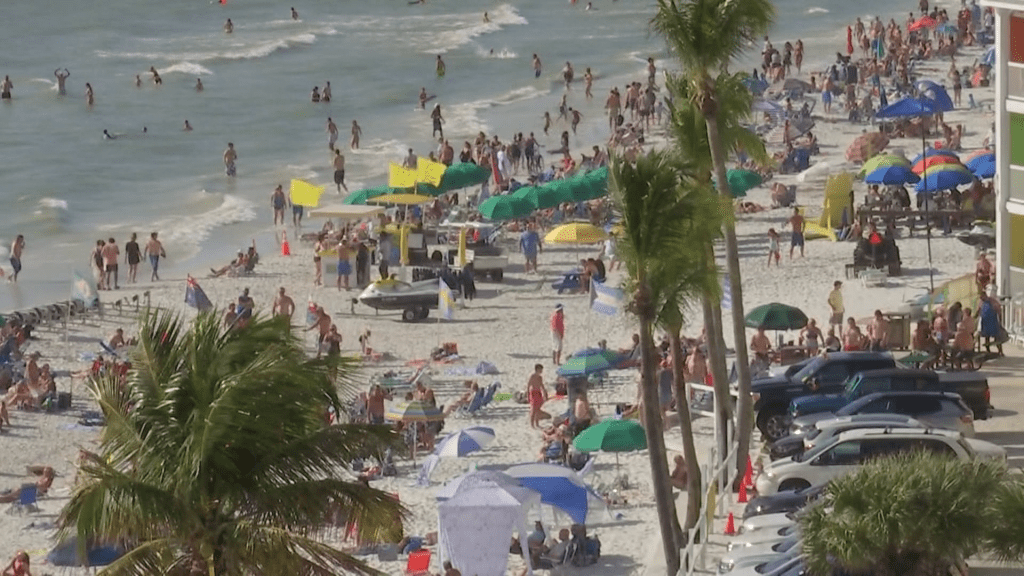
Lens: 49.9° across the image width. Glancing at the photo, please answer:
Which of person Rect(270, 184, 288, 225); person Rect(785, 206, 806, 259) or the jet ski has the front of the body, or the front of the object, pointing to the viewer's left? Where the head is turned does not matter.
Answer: the jet ski

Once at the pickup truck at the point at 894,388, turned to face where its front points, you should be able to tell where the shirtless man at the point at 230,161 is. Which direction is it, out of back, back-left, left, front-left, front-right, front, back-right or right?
front-right

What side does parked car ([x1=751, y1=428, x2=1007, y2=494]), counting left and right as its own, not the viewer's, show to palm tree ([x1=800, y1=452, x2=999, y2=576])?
left

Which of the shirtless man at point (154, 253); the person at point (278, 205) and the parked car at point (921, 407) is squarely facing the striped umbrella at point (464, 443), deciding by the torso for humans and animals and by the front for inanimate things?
the parked car

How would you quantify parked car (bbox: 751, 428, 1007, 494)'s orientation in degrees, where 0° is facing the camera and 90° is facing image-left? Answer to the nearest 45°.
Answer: approximately 90°

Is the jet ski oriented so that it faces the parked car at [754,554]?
no

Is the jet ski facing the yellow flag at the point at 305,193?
no

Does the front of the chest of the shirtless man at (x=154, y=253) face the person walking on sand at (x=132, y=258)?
no

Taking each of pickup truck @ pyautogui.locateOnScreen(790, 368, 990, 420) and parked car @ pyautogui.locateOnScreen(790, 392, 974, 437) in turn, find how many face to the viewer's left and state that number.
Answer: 2

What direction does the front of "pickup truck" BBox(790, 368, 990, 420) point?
to the viewer's left

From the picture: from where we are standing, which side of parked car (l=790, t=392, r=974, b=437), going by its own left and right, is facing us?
left

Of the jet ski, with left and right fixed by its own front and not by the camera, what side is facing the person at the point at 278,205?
right

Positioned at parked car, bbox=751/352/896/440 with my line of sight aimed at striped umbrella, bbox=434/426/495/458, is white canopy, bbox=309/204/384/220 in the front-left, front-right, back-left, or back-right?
front-right

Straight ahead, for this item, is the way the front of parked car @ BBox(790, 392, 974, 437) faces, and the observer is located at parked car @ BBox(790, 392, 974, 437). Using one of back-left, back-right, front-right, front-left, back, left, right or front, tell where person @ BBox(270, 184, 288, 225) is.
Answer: front-right

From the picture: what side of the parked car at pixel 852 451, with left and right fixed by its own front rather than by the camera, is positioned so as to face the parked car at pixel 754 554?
left
